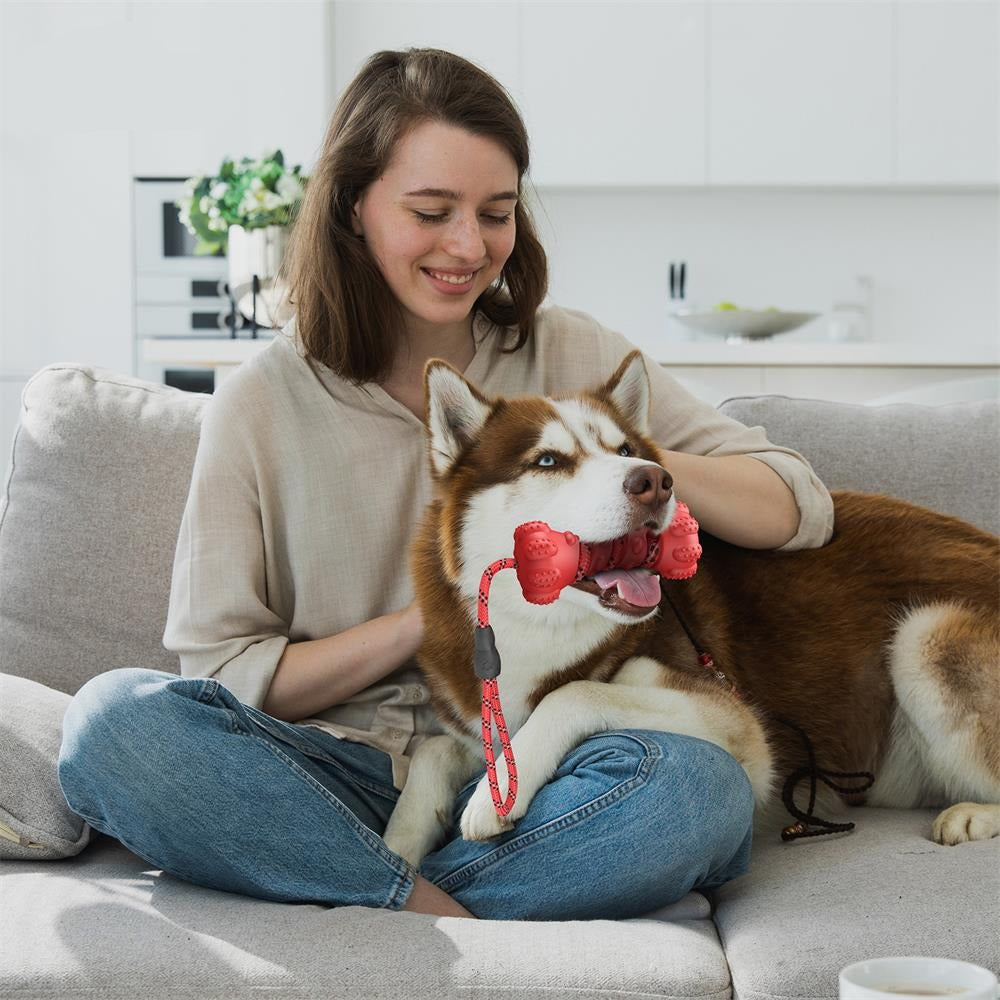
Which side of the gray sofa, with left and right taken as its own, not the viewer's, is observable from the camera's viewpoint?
front

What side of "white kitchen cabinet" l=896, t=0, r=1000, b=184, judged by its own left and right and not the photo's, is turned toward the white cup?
front

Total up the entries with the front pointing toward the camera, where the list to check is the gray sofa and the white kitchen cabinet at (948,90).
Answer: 2

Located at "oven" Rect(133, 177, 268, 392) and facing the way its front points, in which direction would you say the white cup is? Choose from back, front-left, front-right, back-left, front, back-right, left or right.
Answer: front

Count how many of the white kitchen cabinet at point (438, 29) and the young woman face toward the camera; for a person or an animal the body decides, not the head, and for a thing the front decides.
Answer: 2

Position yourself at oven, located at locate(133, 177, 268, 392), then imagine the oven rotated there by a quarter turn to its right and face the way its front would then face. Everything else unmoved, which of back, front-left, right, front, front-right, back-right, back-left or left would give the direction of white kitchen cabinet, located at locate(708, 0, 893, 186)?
back

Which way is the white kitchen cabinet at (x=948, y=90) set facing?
toward the camera

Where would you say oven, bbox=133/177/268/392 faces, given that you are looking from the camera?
facing the viewer

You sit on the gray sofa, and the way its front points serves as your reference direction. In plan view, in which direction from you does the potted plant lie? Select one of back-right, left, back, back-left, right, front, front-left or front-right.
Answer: back

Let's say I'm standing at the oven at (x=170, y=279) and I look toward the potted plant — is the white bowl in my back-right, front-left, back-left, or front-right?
front-left

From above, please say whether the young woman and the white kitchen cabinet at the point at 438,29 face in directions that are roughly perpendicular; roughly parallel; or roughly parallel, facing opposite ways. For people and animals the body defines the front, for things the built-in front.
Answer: roughly parallel

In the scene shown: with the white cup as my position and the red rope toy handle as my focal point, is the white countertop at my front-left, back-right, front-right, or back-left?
front-right
